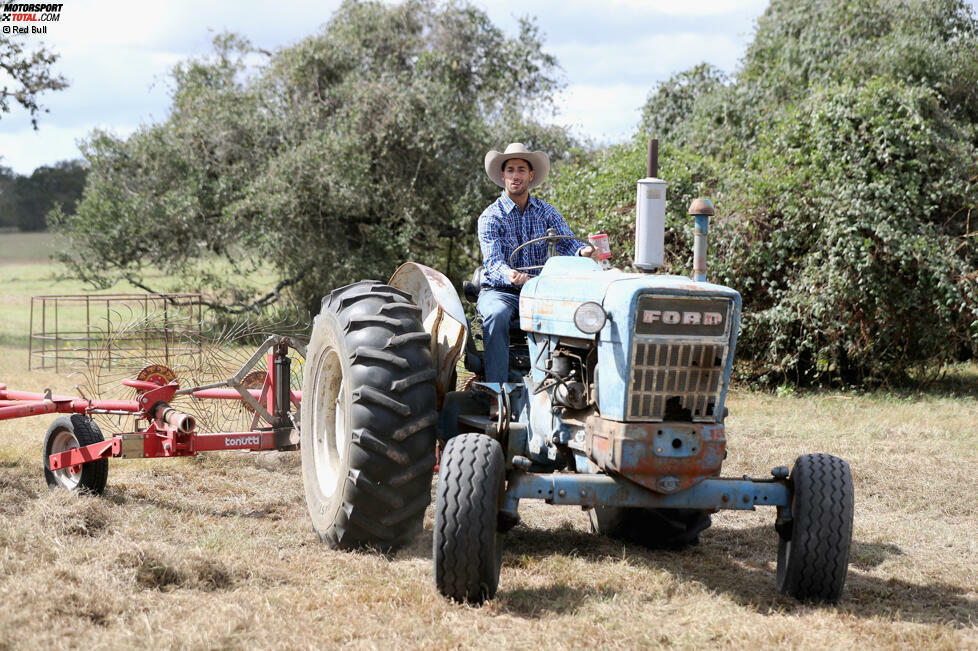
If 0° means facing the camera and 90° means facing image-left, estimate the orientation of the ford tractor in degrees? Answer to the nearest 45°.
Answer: approximately 315°

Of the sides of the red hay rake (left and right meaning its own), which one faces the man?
front

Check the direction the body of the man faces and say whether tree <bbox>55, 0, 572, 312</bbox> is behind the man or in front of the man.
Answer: behind

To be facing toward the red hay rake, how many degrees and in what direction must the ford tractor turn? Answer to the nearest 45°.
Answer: approximately 180°

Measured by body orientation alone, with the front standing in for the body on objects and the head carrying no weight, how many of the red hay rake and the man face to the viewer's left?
0

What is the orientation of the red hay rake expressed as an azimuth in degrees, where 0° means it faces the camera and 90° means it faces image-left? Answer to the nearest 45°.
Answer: approximately 315°

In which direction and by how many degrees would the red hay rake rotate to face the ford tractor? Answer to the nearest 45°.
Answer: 0° — it already faces it
